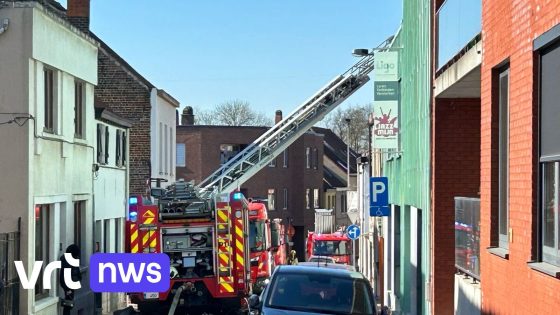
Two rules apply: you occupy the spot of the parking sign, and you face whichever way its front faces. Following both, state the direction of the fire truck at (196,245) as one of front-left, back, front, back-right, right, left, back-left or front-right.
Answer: front-right

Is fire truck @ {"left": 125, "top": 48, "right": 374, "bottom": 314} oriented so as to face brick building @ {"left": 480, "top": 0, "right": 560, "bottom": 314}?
no

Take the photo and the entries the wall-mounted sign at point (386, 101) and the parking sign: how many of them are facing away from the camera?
0

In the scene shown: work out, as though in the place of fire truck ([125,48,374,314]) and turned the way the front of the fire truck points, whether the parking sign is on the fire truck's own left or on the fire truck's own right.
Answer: on the fire truck's own right

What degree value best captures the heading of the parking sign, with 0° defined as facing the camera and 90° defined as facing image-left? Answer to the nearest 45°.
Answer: approximately 0°

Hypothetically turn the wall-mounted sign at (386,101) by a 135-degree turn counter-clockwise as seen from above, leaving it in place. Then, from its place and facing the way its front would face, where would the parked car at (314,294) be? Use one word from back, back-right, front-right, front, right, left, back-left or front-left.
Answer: back-right

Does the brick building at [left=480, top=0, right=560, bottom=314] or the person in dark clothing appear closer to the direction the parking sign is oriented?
the brick building

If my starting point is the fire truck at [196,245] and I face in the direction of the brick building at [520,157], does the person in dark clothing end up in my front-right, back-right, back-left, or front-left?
back-right

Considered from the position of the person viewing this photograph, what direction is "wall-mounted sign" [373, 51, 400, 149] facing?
facing the viewer

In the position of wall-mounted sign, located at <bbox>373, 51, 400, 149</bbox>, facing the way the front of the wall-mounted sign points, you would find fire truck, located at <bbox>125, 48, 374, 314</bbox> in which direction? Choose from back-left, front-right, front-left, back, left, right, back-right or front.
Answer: front-right

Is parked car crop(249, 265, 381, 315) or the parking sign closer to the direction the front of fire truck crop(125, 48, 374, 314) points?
the parking sign

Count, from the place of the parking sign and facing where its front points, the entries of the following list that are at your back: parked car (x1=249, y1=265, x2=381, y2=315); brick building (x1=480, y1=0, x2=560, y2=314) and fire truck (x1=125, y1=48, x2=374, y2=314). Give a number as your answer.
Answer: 0

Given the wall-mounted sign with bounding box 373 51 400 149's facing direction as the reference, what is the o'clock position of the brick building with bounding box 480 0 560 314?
The brick building is roughly at 12 o'clock from the wall-mounted sign.

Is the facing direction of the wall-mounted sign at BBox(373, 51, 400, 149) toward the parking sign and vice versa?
no

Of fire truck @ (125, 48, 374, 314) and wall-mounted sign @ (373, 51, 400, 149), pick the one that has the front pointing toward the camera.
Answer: the wall-mounted sign

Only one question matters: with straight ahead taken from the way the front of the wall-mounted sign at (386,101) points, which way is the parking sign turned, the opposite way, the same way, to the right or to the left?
the same way
